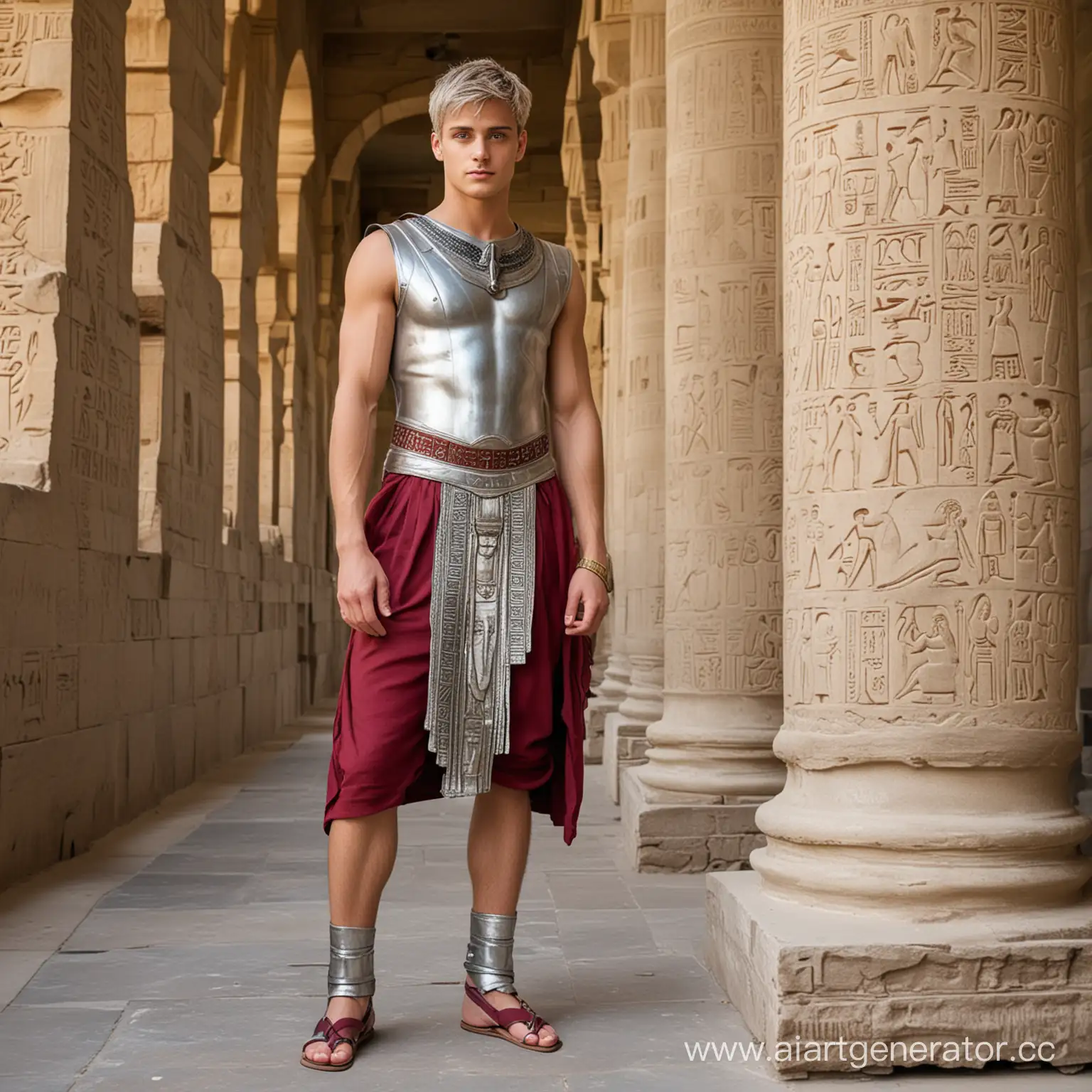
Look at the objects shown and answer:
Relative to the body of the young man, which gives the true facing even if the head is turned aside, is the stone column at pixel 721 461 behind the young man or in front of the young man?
behind

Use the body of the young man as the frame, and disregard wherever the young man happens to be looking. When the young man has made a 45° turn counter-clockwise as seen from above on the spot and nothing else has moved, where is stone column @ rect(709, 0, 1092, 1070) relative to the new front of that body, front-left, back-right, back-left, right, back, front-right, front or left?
front-left

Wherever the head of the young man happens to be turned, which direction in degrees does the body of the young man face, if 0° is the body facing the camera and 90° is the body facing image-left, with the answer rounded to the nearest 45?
approximately 0°

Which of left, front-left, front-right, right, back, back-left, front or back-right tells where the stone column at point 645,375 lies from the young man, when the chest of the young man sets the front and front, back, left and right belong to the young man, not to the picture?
back

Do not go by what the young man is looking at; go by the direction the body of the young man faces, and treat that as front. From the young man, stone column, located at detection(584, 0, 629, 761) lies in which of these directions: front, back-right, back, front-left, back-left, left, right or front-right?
back

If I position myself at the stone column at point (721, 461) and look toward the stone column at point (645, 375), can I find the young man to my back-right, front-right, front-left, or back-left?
back-left

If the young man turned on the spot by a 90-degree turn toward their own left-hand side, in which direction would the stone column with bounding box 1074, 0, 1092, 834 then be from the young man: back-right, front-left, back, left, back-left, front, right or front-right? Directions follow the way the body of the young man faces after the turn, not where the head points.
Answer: front-left
